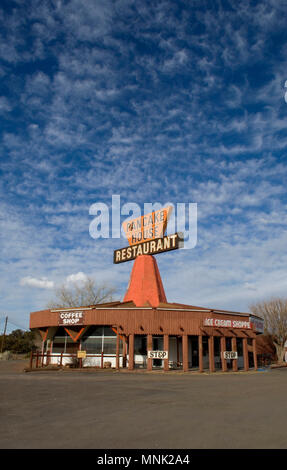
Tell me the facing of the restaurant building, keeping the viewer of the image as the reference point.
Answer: facing the viewer
